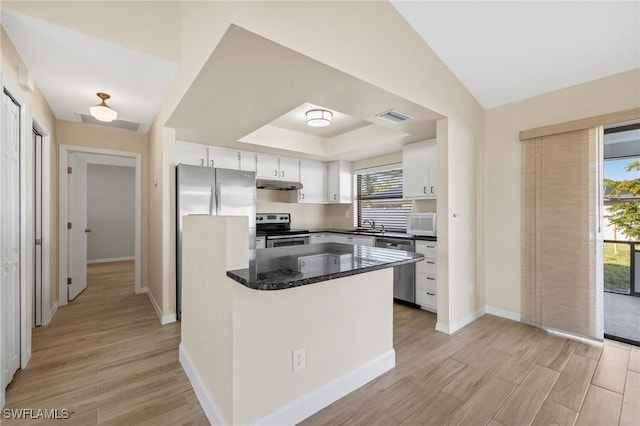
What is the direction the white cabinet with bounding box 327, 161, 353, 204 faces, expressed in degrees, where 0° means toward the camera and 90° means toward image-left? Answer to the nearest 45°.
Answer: approximately 45°

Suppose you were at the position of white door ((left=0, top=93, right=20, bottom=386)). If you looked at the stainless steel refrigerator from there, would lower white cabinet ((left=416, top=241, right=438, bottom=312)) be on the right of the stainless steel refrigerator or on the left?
right

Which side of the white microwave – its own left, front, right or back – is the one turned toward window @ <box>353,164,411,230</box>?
right
